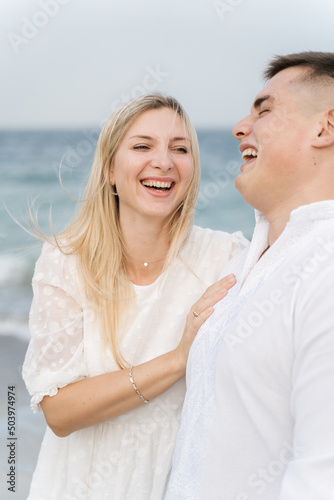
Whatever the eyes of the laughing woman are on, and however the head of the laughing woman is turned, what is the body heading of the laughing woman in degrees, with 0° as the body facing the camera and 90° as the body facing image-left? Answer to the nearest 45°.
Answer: approximately 315°

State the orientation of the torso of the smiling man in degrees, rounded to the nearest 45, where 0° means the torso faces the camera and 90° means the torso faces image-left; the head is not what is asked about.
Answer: approximately 90°

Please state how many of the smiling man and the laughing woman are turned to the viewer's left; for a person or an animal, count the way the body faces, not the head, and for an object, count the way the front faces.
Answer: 1
